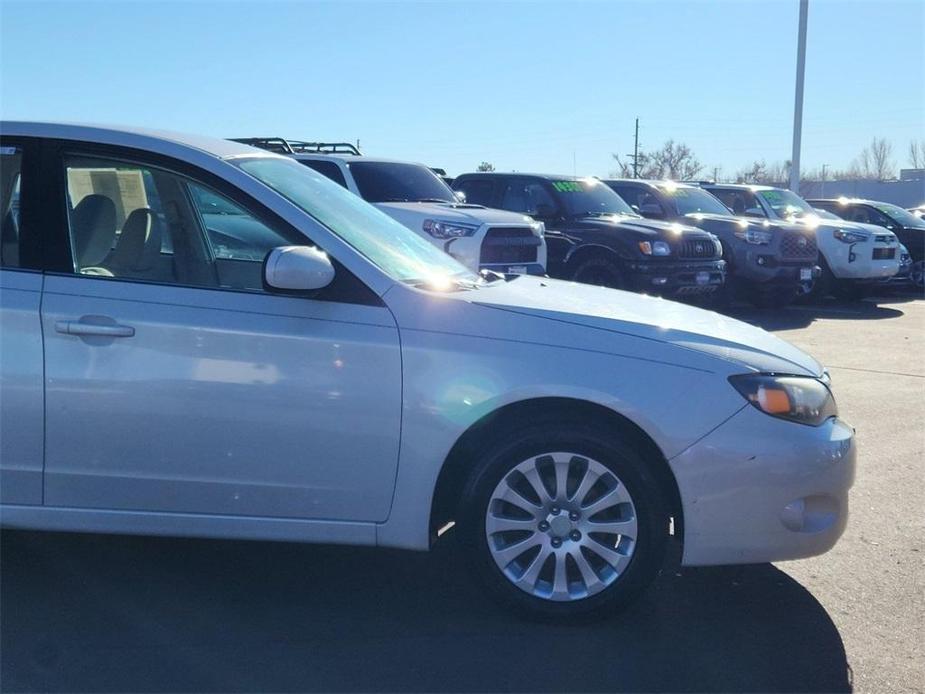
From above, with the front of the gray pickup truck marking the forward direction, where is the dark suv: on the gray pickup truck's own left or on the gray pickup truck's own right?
on the gray pickup truck's own left

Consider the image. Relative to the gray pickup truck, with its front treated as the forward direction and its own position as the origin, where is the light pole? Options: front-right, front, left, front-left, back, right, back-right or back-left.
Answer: back-left

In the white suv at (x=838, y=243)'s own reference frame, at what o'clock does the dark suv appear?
The dark suv is roughly at 8 o'clock from the white suv.

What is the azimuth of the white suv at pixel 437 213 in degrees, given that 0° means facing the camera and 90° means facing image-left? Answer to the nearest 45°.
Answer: approximately 315°

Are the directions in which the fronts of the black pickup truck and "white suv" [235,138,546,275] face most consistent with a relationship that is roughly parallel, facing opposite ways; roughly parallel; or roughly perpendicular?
roughly parallel

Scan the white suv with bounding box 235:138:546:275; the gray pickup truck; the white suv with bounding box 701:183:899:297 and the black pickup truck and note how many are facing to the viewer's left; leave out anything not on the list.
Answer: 0

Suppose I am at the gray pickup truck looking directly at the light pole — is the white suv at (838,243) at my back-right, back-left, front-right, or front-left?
front-right

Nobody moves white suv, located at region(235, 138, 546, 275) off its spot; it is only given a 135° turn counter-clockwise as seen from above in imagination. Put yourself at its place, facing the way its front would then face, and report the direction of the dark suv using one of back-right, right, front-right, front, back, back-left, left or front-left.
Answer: front-right

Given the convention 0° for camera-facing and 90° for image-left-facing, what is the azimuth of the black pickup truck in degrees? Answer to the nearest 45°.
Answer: approximately 315°

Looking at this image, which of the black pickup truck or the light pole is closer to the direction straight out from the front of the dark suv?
the black pickup truck

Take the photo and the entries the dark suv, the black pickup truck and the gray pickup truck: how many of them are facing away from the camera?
0

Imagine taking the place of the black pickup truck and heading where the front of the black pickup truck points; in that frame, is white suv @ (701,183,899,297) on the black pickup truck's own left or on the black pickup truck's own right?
on the black pickup truck's own left

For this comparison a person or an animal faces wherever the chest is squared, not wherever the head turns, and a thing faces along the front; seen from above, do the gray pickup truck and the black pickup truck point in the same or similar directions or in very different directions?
same or similar directions

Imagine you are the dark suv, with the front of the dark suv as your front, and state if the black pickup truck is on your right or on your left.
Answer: on your right

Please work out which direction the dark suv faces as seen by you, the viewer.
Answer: facing the viewer and to the right of the viewer

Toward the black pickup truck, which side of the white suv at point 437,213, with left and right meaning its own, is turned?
left

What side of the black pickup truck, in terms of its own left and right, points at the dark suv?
left

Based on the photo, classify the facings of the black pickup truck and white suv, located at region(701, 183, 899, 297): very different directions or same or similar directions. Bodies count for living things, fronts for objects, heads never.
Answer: same or similar directions
